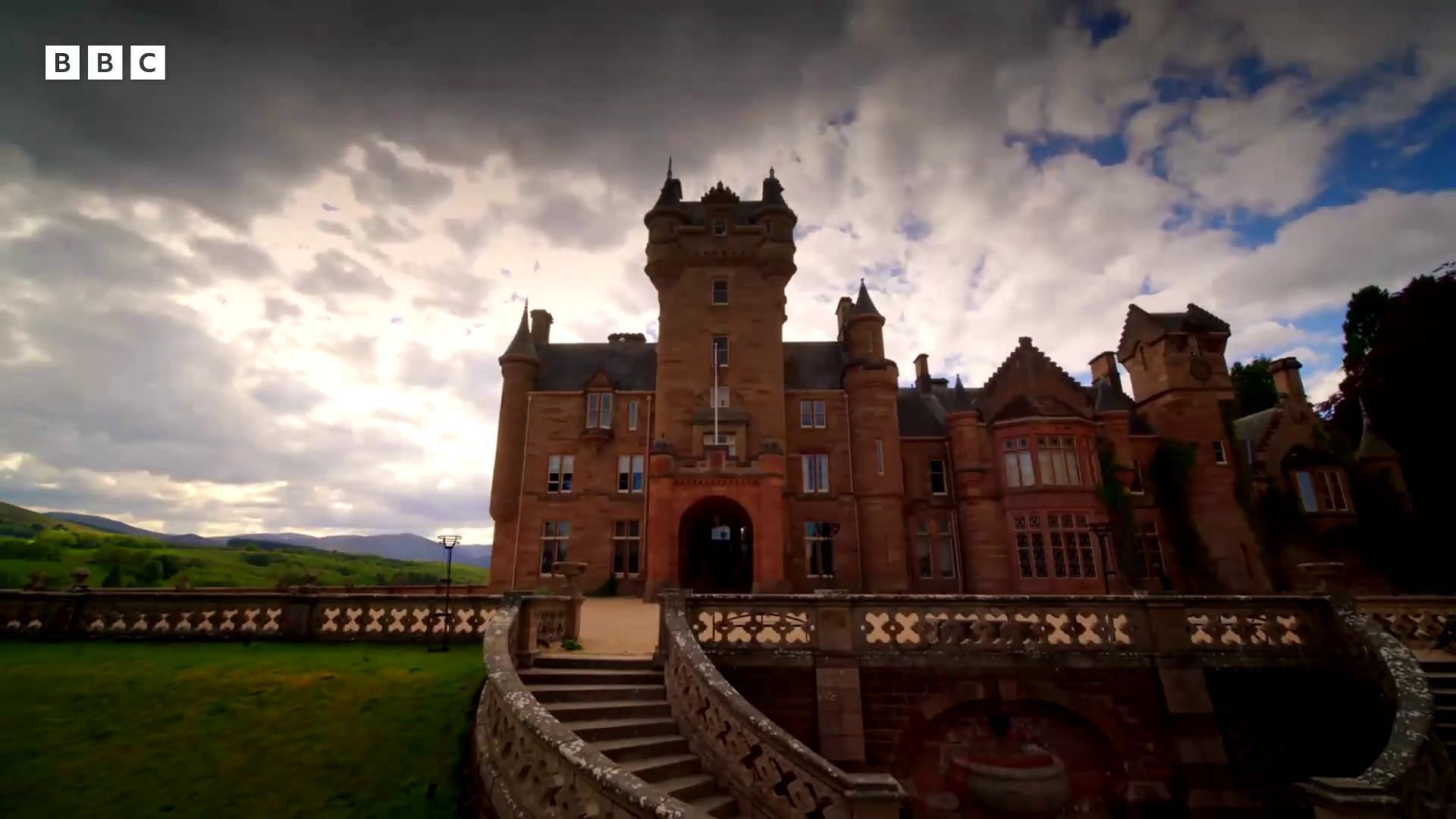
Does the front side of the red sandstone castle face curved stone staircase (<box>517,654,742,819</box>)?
yes

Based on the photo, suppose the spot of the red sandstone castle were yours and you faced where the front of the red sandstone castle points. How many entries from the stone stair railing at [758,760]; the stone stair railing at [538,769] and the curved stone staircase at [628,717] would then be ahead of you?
3

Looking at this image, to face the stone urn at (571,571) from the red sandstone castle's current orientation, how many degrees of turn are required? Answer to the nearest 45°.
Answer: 0° — it already faces it

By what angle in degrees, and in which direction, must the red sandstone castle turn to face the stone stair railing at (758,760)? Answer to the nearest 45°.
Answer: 0° — it already faces it

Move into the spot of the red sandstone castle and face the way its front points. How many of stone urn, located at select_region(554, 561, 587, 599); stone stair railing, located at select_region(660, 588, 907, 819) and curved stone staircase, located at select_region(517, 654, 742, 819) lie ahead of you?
3

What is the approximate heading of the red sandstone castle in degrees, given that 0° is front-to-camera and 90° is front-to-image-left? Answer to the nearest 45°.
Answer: approximately 0°
